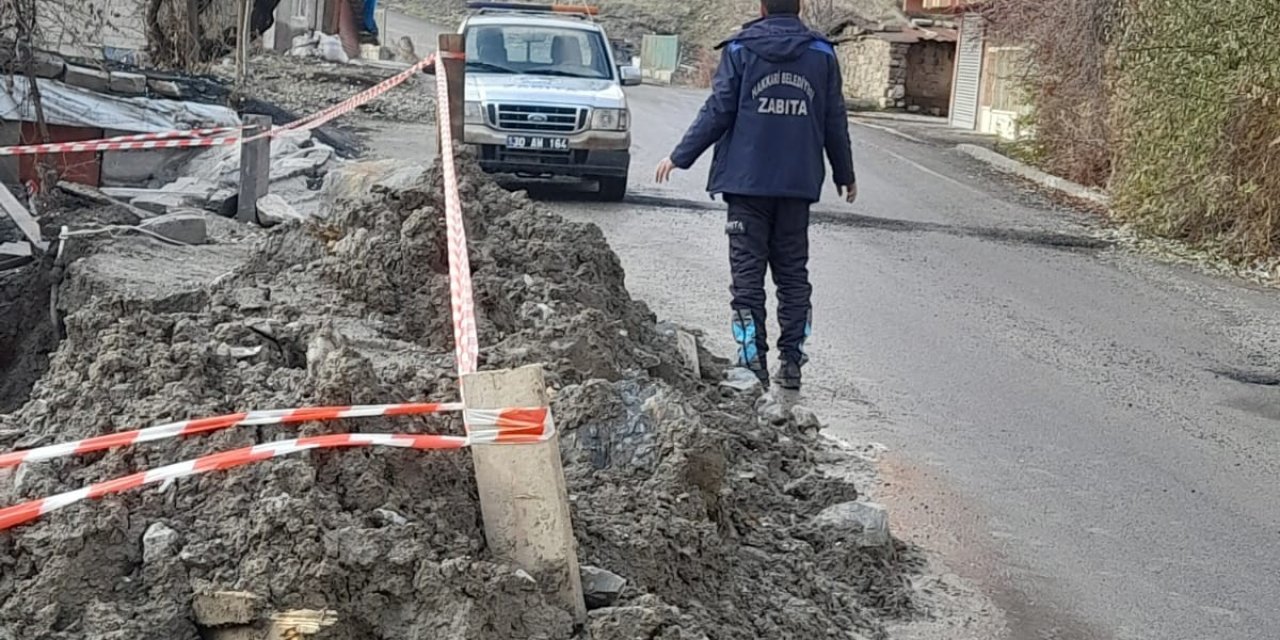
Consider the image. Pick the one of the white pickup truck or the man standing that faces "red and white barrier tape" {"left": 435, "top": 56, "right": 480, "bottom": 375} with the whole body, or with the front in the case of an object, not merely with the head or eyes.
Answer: the white pickup truck

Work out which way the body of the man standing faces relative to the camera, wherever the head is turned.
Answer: away from the camera

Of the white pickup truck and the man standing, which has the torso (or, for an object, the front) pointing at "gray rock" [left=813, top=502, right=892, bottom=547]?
the white pickup truck

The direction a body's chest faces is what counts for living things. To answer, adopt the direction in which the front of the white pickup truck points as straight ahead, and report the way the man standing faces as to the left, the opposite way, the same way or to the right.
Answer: the opposite way

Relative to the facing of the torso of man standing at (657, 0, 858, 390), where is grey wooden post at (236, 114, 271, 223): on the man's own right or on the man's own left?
on the man's own left

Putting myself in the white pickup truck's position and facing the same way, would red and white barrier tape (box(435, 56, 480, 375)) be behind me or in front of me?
in front

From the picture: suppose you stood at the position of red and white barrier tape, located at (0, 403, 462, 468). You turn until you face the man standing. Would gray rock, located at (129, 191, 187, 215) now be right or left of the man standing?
left

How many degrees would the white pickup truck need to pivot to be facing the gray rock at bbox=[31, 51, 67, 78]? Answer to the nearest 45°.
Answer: approximately 45° to its right

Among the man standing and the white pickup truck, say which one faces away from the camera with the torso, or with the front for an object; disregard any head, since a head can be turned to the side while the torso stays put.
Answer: the man standing

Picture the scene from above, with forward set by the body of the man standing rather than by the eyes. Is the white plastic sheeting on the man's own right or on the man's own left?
on the man's own left

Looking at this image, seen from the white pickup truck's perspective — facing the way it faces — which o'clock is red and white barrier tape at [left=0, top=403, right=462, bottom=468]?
The red and white barrier tape is roughly at 12 o'clock from the white pickup truck.

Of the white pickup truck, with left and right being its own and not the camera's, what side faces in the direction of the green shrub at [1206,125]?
left

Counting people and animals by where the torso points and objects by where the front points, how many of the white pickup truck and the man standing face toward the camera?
1
